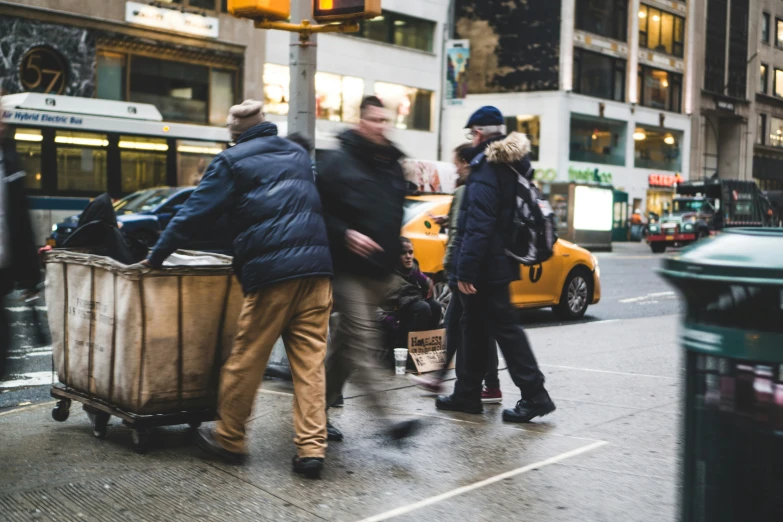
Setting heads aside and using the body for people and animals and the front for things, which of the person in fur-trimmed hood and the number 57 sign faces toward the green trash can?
the number 57 sign

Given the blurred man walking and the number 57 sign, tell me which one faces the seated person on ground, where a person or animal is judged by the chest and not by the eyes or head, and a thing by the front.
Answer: the number 57 sign

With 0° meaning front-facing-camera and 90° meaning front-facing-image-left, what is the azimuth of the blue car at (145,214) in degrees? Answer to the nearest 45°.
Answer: approximately 45°

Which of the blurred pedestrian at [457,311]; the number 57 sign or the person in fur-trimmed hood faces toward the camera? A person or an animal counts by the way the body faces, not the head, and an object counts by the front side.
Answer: the number 57 sign

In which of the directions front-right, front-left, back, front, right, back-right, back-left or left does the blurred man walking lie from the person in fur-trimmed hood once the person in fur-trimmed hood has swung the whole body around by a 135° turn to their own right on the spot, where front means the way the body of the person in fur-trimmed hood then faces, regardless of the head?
back

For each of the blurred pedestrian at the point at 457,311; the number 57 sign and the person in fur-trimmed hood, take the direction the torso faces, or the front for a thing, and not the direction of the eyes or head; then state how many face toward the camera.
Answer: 1

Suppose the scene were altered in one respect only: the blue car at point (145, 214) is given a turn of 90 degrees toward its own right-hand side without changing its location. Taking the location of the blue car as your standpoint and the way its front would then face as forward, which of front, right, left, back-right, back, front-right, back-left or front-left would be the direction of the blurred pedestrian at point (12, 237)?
back-left

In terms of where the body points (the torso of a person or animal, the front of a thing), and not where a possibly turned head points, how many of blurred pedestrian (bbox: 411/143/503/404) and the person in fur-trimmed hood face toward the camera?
0

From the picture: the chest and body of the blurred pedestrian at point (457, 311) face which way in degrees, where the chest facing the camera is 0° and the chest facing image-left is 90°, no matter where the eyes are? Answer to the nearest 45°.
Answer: approximately 90°
